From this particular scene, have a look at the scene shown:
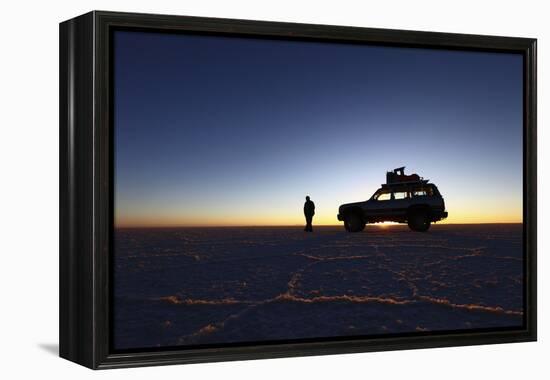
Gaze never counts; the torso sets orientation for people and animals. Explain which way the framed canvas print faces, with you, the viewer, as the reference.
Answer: facing the viewer and to the right of the viewer
